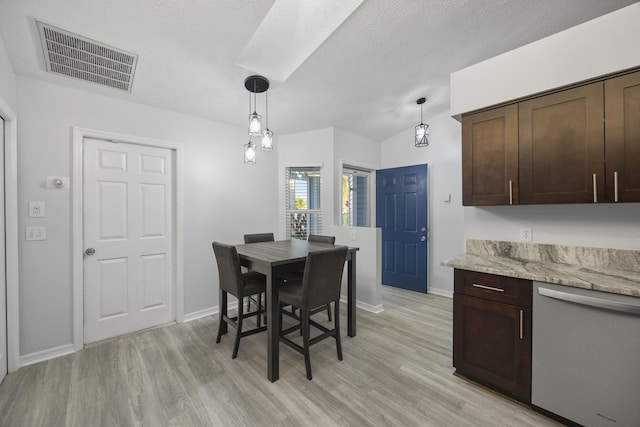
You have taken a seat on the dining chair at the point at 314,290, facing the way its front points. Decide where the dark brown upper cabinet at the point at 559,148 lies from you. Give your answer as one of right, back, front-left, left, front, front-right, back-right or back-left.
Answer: back-right

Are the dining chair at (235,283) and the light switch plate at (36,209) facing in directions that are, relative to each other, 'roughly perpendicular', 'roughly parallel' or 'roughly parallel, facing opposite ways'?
roughly perpendicular

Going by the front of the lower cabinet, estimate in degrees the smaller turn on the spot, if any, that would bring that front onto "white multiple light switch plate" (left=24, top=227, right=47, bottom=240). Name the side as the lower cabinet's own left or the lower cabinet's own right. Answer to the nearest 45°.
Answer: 0° — it already faces it

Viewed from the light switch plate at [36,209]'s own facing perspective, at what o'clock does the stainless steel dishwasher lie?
The stainless steel dishwasher is roughly at 11 o'clock from the light switch plate.
